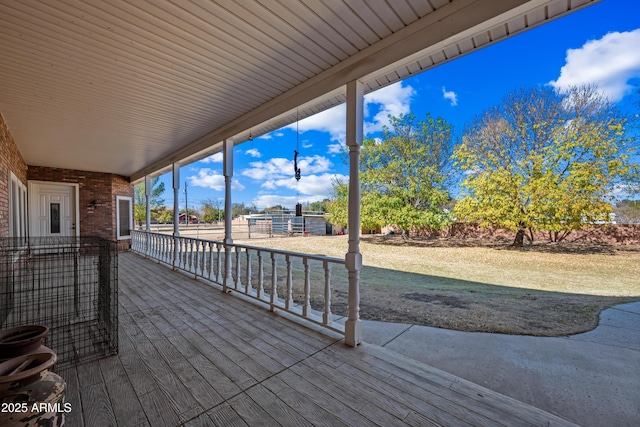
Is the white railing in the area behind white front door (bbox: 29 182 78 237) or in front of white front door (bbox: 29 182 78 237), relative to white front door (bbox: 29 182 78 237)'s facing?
in front

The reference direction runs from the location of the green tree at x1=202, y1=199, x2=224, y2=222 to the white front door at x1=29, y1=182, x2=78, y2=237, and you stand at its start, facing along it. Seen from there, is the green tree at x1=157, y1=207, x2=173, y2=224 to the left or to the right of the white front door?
right

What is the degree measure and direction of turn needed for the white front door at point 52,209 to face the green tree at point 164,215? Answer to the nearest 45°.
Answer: approximately 135° to its left

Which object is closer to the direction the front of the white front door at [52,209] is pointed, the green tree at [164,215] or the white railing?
the white railing

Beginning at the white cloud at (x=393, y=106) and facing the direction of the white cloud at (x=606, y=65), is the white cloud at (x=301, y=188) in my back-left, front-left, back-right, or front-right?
back-left

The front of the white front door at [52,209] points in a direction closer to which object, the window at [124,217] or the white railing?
the white railing

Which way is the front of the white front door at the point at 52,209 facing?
toward the camera

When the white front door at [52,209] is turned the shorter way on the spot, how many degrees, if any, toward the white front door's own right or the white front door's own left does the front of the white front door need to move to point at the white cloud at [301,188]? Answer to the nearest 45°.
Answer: approximately 135° to the white front door's own left

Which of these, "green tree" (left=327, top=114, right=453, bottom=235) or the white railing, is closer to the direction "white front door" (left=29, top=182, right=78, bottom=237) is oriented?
the white railing
